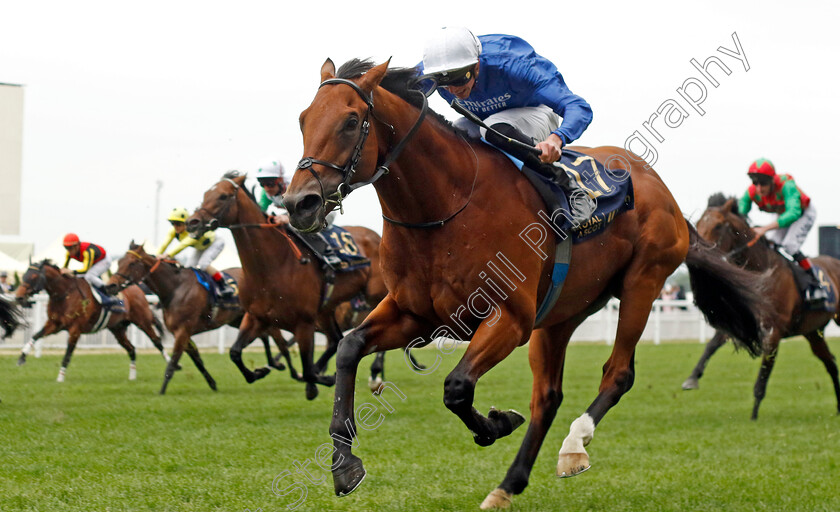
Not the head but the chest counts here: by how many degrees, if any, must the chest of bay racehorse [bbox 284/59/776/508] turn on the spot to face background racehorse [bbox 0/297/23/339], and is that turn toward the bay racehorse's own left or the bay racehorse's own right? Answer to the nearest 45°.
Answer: approximately 90° to the bay racehorse's own right

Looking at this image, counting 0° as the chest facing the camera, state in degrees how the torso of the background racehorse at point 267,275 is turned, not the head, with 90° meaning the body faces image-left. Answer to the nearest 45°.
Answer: approximately 45°

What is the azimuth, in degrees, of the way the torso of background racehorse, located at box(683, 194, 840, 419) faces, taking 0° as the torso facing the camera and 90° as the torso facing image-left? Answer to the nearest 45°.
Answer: approximately 45°

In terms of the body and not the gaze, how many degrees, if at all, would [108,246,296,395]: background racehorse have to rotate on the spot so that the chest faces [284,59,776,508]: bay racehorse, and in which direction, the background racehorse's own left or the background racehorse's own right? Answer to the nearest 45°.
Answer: approximately 45° to the background racehorse's own left

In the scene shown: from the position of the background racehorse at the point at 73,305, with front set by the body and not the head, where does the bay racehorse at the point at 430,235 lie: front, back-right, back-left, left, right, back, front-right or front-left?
front-left

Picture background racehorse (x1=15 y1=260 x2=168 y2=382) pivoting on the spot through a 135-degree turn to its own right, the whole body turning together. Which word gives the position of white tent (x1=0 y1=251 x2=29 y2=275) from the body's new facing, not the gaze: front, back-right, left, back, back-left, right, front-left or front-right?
front

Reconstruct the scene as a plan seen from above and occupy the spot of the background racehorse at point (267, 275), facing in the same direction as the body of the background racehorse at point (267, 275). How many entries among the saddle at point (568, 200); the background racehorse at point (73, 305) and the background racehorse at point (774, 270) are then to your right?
1

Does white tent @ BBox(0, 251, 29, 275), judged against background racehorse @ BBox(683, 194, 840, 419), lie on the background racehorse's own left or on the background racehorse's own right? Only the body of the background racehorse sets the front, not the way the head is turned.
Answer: on the background racehorse's own right

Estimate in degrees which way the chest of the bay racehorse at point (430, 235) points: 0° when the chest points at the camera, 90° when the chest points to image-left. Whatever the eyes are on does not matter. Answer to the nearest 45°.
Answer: approximately 45°

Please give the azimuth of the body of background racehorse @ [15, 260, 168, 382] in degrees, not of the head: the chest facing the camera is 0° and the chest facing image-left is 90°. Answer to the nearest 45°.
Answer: approximately 45°
